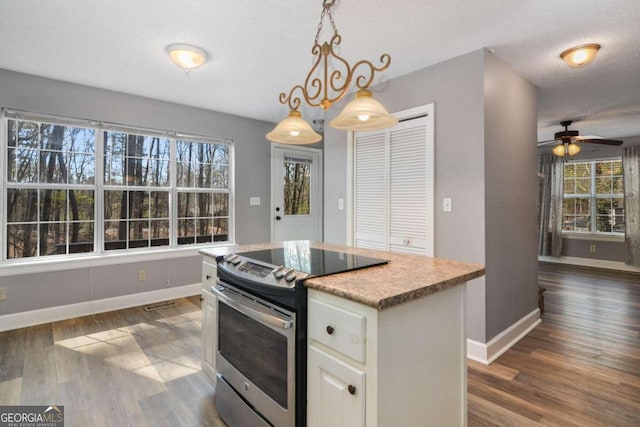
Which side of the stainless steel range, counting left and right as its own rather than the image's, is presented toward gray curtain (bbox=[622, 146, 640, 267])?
back

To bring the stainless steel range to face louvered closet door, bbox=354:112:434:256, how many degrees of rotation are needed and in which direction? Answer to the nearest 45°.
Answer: approximately 180°

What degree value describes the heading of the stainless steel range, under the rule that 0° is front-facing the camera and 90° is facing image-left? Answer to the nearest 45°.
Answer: approximately 45°

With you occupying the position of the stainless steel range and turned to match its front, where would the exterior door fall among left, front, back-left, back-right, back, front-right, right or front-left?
back-right

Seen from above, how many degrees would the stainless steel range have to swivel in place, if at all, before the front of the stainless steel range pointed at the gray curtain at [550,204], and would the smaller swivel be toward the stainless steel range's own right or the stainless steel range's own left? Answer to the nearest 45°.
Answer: approximately 180°
